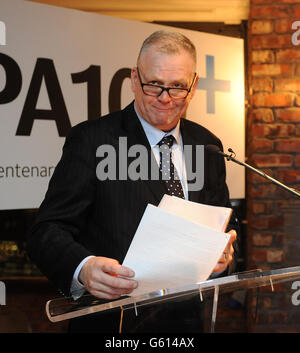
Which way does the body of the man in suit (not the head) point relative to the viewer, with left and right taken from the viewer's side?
facing the viewer and to the right of the viewer

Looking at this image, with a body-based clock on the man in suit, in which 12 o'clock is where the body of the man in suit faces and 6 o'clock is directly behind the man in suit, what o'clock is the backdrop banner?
The backdrop banner is roughly at 7 o'clock from the man in suit.

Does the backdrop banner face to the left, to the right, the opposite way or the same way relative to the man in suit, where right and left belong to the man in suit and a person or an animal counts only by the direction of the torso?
the same way

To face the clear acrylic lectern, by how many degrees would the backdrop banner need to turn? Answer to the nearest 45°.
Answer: approximately 45° to its right

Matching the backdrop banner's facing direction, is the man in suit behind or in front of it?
in front

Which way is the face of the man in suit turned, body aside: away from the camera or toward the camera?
toward the camera
